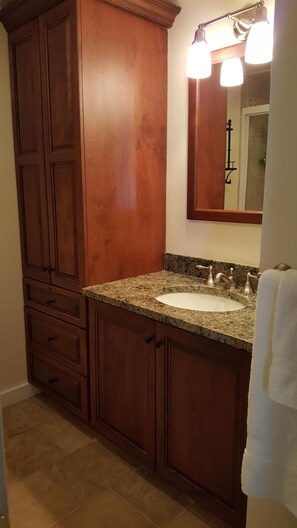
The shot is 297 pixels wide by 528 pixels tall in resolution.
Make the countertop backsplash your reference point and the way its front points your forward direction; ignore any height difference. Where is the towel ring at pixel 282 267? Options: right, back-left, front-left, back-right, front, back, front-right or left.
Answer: front-left

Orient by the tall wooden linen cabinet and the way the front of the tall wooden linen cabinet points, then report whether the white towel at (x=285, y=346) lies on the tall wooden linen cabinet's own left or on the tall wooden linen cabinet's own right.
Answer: on the tall wooden linen cabinet's own left

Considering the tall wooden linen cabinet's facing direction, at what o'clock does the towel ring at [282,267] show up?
The towel ring is roughly at 10 o'clock from the tall wooden linen cabinet.

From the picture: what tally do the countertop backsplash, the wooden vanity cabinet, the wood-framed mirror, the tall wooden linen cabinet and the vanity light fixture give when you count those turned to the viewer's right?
0

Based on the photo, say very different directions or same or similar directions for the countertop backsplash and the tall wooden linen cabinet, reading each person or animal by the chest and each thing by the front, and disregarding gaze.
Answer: same or similar directions

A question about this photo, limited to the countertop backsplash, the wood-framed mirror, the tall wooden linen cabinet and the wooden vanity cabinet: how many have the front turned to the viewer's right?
0

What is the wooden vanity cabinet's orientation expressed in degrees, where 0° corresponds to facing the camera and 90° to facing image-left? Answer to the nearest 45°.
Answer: approximately 45°

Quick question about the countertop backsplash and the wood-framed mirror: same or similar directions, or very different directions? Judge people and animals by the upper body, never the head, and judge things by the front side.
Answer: same or similar directions

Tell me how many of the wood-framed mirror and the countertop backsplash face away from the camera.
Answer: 0

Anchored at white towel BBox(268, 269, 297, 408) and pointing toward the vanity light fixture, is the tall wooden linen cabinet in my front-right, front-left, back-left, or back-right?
front-left

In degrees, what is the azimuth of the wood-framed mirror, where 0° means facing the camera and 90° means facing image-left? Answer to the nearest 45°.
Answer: approximately 45°

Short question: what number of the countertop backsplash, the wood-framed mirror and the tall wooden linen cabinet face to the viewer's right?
0

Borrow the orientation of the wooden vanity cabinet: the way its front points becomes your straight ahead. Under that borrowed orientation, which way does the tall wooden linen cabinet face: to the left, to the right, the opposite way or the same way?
the same way

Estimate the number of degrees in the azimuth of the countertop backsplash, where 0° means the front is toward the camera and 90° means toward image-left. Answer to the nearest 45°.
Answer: approximately 45°

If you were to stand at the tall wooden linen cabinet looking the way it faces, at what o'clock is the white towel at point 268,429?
The white towel is roughly at 10 o'clock from the tall wooden linen cabinet.

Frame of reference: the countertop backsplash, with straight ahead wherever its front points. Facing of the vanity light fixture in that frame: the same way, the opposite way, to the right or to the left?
the same way
